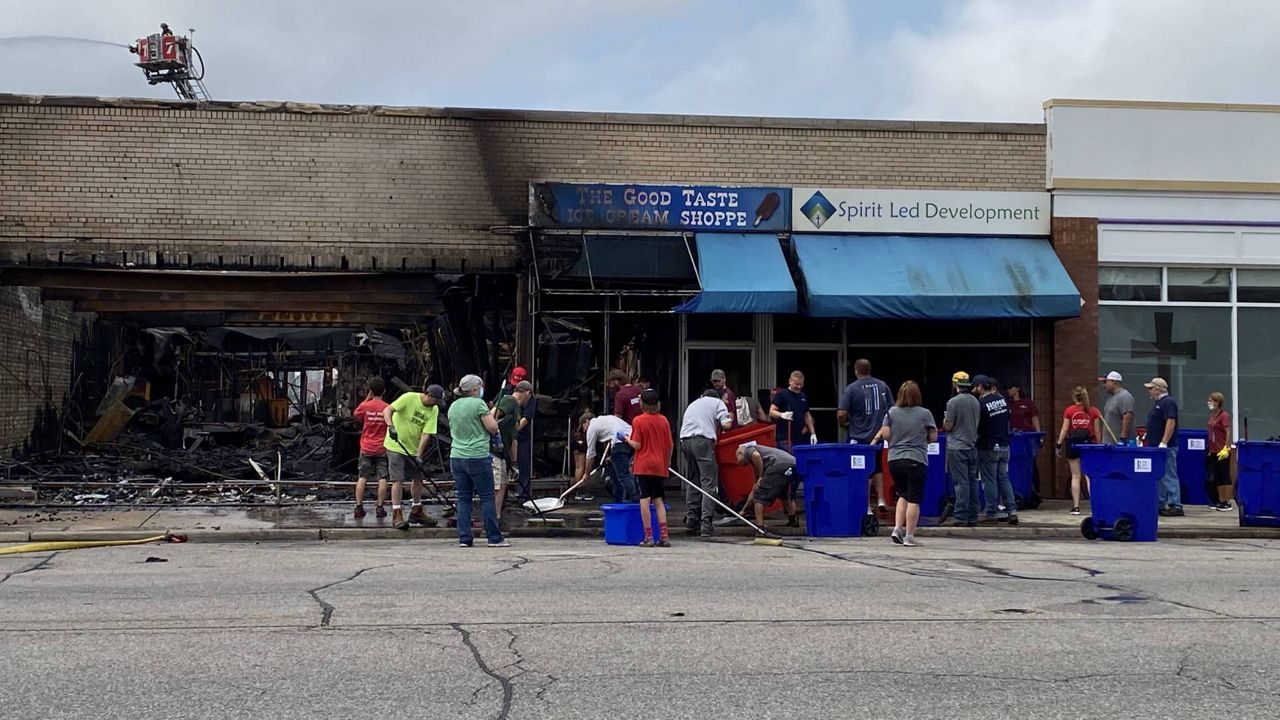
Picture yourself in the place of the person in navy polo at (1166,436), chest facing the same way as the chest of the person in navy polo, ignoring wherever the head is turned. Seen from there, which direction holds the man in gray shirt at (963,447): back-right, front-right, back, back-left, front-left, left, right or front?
front-left

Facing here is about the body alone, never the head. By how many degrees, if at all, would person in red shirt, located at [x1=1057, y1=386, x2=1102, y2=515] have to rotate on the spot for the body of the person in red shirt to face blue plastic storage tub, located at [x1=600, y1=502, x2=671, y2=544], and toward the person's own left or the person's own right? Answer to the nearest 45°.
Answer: approximately 135° to the person's own left

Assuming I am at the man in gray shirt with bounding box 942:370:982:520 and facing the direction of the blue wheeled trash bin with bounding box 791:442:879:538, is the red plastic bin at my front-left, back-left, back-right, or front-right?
front-right

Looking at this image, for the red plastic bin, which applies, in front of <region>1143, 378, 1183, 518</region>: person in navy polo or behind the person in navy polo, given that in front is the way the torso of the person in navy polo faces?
in front

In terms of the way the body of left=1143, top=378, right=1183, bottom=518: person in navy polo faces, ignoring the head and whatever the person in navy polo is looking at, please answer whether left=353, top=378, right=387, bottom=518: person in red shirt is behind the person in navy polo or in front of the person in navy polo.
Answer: in front

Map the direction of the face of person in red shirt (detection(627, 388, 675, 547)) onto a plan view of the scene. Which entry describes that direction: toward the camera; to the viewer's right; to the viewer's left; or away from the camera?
away from the camera

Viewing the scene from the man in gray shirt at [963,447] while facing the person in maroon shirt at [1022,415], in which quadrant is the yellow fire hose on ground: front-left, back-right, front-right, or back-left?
back-left

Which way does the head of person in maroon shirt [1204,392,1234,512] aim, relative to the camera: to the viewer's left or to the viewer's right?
to the viewer's left

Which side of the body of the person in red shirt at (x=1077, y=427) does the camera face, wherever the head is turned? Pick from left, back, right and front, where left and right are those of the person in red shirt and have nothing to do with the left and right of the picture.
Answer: back
